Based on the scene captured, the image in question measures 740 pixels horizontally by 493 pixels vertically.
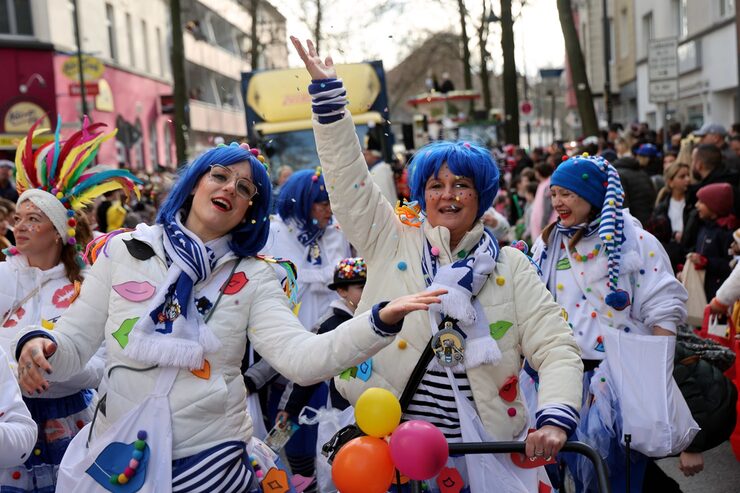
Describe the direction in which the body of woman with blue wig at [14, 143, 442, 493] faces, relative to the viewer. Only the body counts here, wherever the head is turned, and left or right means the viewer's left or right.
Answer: facing the viewer

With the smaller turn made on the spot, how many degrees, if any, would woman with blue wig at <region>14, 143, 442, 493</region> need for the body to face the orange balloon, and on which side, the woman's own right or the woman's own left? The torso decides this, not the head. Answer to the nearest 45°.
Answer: approximately 45° to the woman's own left

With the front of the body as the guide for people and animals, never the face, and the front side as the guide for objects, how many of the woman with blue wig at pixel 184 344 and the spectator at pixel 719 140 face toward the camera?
1

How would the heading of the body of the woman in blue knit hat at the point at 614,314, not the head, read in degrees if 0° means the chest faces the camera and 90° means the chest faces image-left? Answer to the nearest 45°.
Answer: approximately 45°

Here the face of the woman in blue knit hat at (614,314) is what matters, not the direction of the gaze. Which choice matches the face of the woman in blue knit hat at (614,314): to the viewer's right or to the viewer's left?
to the viewer's left

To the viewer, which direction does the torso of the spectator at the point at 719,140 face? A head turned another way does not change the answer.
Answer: to the viewer's left

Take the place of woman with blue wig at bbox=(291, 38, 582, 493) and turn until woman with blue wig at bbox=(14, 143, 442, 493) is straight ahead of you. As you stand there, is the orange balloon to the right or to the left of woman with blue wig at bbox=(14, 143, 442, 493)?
left

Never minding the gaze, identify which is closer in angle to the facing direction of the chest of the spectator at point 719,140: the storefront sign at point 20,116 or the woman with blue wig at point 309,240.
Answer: the storefront sign

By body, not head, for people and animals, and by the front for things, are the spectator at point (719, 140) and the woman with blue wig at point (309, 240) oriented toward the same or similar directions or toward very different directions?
very different directions

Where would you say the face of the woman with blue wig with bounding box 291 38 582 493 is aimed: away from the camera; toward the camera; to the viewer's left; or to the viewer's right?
toward the camera

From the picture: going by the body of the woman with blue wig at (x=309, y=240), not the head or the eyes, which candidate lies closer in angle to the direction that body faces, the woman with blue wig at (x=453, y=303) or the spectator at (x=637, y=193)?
the woman with blue wig

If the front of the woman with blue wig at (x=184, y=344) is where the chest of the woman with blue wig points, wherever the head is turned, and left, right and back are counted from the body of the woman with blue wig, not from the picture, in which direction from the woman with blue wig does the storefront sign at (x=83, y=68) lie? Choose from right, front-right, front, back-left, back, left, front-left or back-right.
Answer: back

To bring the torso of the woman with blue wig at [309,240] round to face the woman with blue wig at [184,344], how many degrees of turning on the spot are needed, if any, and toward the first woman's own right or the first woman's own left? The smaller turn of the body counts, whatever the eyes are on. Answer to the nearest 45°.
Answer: approximately 45° to the first woman's own right

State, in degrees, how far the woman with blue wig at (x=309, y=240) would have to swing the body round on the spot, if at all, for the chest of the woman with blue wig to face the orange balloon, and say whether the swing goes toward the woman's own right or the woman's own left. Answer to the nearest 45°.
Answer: approximately 45° to the woman's own right

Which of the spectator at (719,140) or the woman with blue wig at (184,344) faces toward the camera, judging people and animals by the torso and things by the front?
the woman with blue wig

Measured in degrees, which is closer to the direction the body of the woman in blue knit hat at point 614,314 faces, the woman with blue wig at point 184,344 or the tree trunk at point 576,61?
the woman with blue wig
